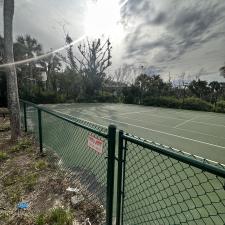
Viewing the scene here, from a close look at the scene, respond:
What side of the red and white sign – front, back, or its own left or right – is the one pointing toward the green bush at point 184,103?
back

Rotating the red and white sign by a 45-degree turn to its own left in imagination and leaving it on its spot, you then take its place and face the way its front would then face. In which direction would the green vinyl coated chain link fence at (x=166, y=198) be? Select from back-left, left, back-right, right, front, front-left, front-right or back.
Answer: left

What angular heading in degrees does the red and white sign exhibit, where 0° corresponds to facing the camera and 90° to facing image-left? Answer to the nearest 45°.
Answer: approximately 45°

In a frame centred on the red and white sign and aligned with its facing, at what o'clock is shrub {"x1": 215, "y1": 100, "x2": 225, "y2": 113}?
The shrub is roughly at 6 o'clock from the red and white sign.

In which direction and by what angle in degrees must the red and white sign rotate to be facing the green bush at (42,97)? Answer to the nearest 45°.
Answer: approximately 135° to its right

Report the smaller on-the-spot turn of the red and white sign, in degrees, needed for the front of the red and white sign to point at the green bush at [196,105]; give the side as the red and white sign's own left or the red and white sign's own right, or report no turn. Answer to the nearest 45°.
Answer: approximately 180°

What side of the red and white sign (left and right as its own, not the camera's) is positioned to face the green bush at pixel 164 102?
back
